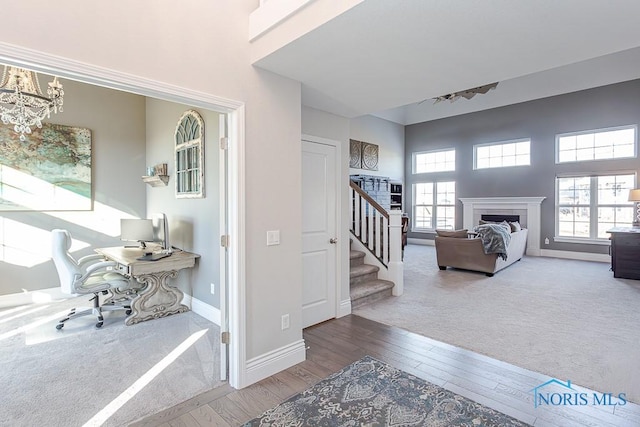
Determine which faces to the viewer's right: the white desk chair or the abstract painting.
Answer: the white desk chair

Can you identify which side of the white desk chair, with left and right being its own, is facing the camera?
right

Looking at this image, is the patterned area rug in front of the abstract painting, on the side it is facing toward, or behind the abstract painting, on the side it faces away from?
in front

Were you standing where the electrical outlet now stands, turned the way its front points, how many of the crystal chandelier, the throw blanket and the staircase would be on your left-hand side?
2

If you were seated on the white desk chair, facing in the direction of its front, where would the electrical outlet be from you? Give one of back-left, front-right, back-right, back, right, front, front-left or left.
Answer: front-right

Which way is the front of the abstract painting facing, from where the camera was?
facing the viewer

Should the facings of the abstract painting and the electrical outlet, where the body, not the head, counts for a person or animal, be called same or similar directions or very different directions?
same or similar directions

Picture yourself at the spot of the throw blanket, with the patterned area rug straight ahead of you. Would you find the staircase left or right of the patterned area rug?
right

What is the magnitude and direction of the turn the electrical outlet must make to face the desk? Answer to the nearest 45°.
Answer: approximately 180°

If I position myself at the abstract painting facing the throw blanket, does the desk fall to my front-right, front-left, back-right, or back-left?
front-right

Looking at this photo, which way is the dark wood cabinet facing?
to the viewer's left

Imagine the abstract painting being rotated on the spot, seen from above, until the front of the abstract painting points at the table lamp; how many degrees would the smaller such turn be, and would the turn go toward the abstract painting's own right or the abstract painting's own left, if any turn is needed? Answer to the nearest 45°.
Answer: approximately 45° to the abstract painting's own left

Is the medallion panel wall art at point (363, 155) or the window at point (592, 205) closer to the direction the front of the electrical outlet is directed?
the window

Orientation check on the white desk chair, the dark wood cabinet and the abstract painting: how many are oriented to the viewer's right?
1

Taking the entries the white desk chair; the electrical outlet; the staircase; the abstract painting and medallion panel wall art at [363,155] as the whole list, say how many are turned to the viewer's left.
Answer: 0

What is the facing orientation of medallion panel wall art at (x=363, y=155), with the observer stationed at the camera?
facing the viewer and to the right of the viewer

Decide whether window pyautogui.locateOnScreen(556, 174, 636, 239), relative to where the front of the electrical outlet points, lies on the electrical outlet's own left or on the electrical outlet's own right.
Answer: on the electrical outlet's own left
